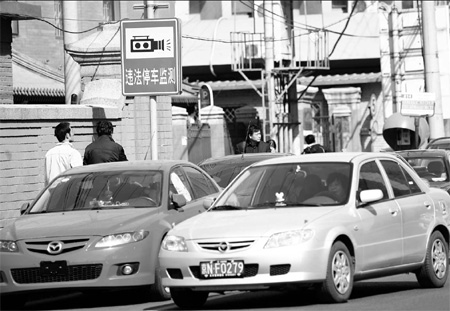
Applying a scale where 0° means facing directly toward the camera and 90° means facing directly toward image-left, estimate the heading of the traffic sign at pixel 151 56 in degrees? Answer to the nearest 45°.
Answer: approximately 0°

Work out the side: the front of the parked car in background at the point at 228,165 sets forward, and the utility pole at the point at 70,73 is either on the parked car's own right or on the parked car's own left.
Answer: on the parked car's own right

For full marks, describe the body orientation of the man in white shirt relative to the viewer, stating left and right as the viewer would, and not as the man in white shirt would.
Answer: facing away from the viewer and to the right of the viewer

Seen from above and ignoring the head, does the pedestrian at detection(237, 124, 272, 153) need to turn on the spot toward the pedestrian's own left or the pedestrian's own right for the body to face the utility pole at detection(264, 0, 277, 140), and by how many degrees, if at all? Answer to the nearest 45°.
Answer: approximately 180°
